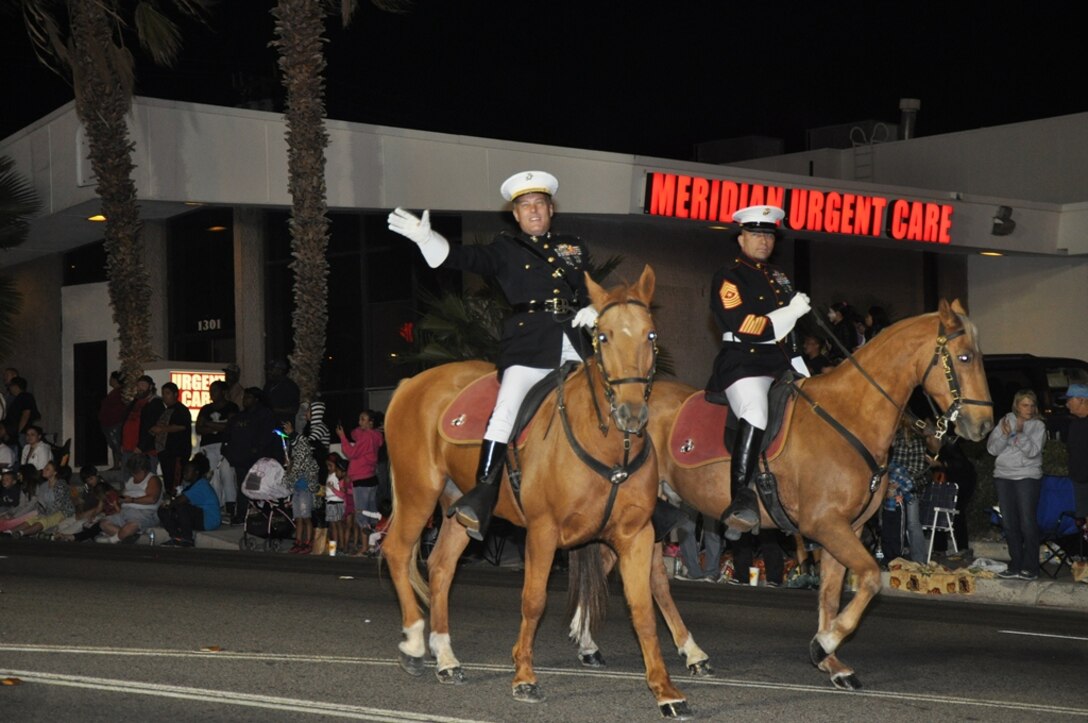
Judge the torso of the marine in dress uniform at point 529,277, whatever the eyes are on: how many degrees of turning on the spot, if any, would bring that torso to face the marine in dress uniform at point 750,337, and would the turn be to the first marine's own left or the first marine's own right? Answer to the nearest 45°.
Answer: approximately 90° to the first marine's own left

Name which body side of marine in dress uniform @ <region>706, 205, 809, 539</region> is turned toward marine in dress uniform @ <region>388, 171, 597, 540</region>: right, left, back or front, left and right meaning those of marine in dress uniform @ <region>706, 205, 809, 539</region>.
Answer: right

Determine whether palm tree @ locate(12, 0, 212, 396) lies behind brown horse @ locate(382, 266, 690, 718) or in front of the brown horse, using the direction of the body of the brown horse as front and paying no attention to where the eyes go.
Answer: behind

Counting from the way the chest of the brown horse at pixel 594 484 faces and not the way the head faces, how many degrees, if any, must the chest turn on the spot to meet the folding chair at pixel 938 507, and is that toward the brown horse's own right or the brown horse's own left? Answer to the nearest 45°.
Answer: approximately 90° to the brown horse's own left

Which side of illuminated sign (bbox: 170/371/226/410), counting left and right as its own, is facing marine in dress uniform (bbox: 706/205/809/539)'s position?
front

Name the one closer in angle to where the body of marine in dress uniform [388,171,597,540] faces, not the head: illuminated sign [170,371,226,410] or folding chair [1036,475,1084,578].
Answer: the folding chair

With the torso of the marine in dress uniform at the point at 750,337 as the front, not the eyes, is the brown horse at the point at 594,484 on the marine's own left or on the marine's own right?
on the marine's own right

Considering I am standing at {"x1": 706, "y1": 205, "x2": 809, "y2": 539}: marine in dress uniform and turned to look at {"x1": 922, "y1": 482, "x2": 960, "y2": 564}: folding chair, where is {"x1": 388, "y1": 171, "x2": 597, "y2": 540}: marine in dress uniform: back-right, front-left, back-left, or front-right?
back-left

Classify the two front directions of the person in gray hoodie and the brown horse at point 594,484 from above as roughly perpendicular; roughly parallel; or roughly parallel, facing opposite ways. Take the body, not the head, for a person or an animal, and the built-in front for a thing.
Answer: roughly perpendicular

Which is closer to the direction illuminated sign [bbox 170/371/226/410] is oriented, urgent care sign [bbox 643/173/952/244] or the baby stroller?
the baby stroller

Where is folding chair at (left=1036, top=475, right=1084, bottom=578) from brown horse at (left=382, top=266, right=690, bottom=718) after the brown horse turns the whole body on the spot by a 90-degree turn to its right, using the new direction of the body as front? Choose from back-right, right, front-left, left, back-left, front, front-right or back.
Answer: back

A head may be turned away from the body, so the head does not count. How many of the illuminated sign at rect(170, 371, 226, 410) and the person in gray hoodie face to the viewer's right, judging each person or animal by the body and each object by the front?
0

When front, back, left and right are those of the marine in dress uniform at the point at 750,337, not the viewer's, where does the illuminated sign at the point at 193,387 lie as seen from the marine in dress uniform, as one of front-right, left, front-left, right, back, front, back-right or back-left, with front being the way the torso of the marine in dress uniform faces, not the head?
back
